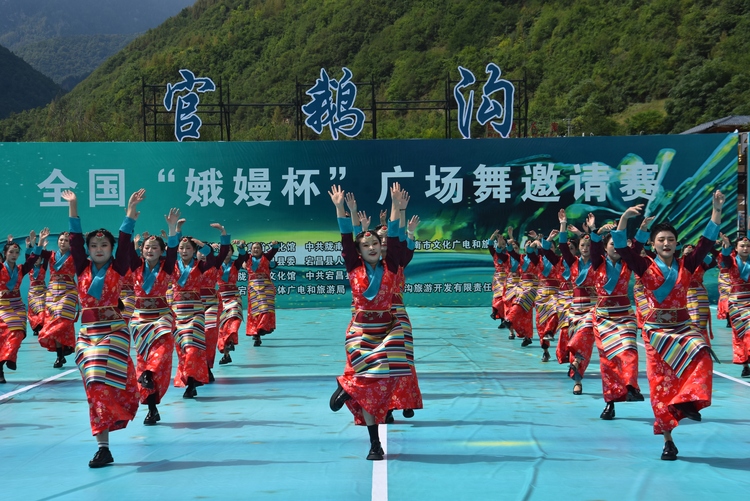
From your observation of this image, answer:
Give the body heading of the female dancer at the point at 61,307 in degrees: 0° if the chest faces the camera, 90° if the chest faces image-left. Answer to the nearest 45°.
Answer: approximately 0°

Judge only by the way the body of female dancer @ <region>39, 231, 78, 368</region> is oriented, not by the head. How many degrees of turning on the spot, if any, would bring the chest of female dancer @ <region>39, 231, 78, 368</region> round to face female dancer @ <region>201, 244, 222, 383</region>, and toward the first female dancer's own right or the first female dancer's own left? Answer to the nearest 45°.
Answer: approximately 45° to the first female dancer's own left

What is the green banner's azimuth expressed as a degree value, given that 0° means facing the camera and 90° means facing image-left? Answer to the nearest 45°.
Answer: approximately 0°

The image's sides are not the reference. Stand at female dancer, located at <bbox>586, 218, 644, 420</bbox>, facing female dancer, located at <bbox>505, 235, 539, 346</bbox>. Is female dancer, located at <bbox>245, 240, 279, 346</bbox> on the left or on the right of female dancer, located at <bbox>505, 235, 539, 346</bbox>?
left

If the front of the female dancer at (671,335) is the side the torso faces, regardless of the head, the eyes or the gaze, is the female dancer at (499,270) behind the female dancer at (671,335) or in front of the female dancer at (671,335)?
behind
